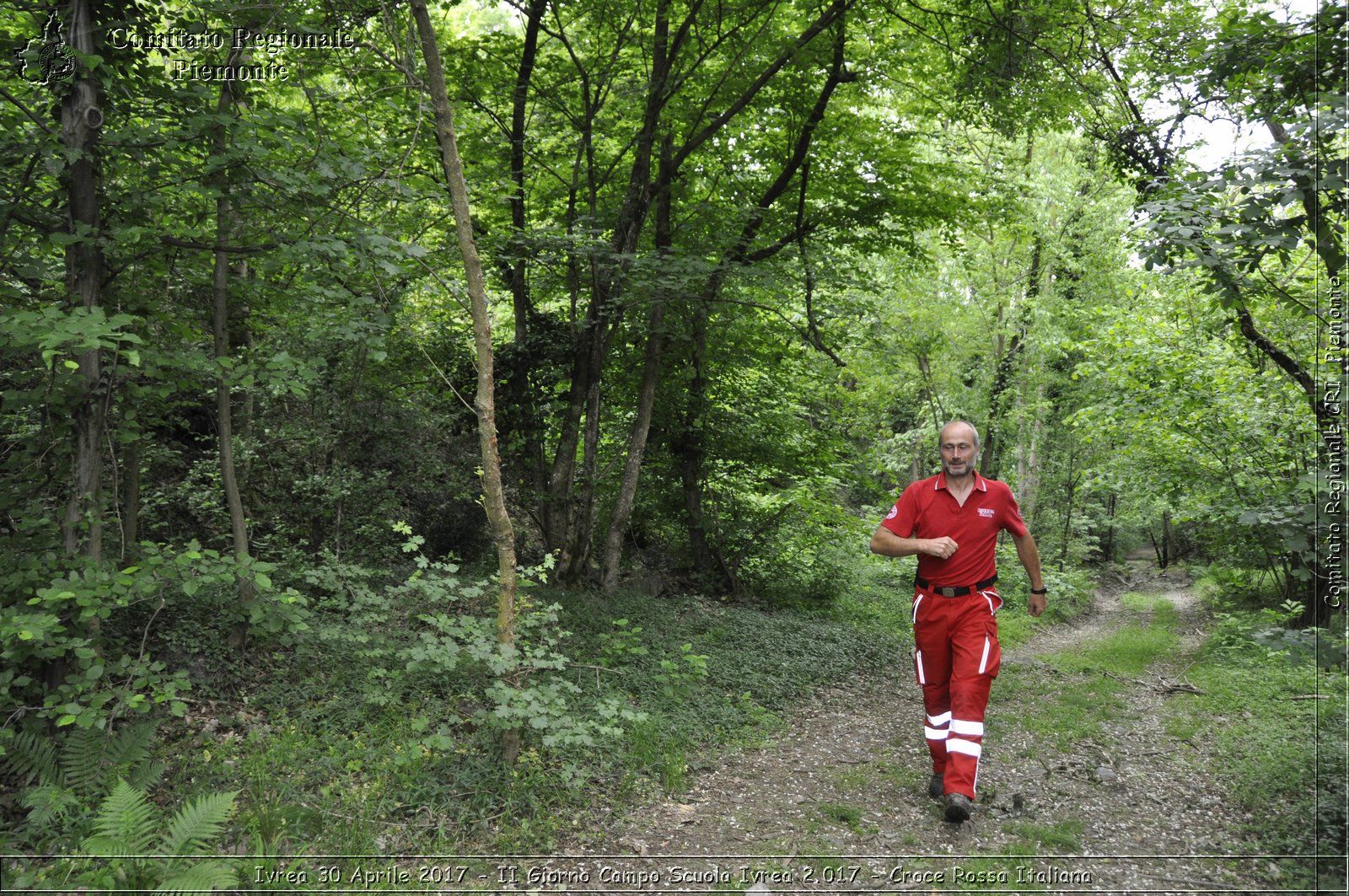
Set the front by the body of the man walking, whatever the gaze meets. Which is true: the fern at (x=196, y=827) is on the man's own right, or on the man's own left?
on the man's own right

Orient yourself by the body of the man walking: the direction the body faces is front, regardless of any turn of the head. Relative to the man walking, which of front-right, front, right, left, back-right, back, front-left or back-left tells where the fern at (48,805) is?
front-right

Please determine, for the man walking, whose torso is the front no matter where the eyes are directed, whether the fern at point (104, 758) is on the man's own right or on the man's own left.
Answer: on the man's own right

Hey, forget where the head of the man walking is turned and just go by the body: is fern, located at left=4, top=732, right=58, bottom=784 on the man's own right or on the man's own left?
on the man's own right

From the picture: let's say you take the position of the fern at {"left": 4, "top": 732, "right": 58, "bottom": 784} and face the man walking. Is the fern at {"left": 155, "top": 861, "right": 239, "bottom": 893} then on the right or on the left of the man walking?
right

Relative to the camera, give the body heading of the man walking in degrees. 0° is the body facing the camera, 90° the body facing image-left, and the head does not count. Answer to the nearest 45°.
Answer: approximately 0°

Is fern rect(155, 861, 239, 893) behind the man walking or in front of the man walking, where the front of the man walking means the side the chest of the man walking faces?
in front

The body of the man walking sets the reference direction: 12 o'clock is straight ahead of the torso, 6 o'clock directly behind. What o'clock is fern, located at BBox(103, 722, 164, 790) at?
The fern is roughly at 2 o'clock from the man walking.
